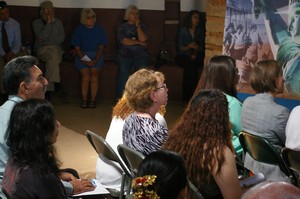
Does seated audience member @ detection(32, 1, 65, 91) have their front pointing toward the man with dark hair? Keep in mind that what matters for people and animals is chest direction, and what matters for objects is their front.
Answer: yes

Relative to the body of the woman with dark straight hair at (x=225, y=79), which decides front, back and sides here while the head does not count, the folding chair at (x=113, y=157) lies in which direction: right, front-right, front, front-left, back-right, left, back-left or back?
back

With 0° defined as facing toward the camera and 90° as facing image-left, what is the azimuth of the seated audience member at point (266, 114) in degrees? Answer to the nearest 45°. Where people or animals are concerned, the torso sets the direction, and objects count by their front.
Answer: approximately 225°

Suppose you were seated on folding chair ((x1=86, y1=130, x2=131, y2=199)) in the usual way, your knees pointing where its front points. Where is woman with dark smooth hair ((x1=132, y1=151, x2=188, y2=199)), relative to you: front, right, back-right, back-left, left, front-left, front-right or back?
back-right

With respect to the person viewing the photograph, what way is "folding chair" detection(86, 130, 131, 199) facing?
facing away from the viewer and to the right of the viewer

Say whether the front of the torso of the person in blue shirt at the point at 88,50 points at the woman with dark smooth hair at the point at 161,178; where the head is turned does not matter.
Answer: yes

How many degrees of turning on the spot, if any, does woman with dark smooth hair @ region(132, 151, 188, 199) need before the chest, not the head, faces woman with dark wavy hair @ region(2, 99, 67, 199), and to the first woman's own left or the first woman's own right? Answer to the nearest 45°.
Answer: approximately 90° to the first woman's own left

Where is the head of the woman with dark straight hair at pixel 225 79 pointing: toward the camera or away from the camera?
away from the camera

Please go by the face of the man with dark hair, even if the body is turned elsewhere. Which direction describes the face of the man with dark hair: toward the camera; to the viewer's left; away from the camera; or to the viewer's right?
to the viewer's right

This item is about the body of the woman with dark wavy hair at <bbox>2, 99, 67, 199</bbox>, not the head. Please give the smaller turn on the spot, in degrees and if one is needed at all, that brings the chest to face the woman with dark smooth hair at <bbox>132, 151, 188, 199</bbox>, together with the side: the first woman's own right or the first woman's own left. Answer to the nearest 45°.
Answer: approximately 90° to the first woman's own right

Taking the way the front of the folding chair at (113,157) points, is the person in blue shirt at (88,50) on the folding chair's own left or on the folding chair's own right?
on the folding chair's own left

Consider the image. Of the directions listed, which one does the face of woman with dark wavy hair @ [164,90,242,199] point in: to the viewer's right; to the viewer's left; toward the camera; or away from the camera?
away from the camera

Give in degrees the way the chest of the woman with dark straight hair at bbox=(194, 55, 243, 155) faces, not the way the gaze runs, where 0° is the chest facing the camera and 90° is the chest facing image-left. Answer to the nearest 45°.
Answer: approximately 225°

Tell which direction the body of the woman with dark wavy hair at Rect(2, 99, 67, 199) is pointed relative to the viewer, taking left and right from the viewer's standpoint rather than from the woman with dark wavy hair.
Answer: facing away from the viewer and to the right of the viewer

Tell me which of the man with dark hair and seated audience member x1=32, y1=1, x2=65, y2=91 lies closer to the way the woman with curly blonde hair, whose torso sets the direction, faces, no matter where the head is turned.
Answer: the seated audience member
